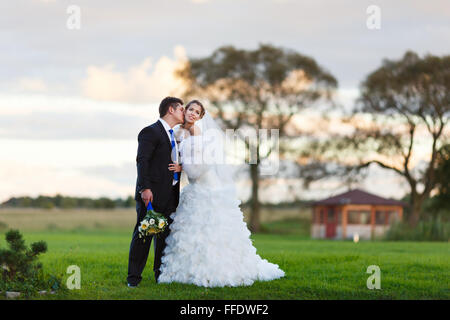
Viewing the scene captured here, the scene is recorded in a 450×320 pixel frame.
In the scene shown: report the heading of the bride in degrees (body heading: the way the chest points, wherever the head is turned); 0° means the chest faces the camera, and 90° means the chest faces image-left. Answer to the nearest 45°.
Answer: approximately 45°

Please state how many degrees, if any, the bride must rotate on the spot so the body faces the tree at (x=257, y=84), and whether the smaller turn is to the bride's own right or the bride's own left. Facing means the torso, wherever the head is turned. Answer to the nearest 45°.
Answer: approximately 135° to the bride's own right

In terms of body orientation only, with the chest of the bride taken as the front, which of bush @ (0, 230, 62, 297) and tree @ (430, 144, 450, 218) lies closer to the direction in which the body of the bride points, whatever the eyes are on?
the bush

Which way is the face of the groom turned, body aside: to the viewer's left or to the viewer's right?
to the viewer's right

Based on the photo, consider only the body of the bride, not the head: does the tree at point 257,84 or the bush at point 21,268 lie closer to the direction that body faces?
the bush

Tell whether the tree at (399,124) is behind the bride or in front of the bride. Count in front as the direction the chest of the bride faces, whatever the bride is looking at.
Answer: behind
